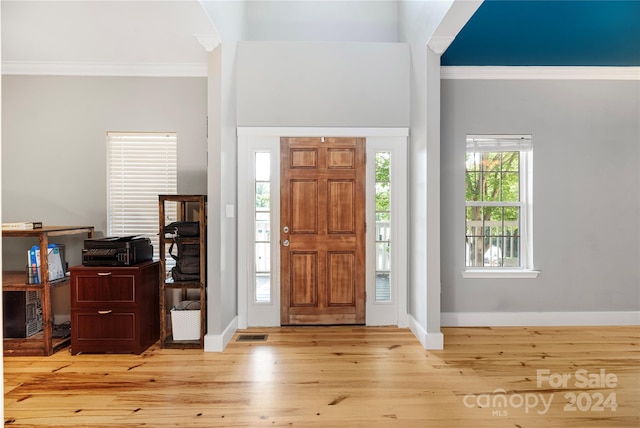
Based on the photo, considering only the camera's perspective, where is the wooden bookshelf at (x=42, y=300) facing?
facing the viewer

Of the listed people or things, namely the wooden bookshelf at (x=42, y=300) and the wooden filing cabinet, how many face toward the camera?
2

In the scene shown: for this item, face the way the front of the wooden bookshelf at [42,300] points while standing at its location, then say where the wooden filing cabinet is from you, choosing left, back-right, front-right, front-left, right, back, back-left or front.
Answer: front-left

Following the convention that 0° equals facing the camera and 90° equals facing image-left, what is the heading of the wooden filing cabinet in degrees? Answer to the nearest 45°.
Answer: approximately 0°

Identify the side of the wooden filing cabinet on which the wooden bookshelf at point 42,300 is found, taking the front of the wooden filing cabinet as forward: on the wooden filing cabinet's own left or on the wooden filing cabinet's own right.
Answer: on the wooden filing cabinet's own right

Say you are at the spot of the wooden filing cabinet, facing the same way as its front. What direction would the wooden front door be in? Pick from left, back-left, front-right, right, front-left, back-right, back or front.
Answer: left

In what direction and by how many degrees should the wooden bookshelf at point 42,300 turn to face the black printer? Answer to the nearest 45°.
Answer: approximately 45° to its left

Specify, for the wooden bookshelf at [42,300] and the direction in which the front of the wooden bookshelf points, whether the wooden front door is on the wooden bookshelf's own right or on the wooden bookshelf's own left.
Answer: on the wooden bookshelf's own left
